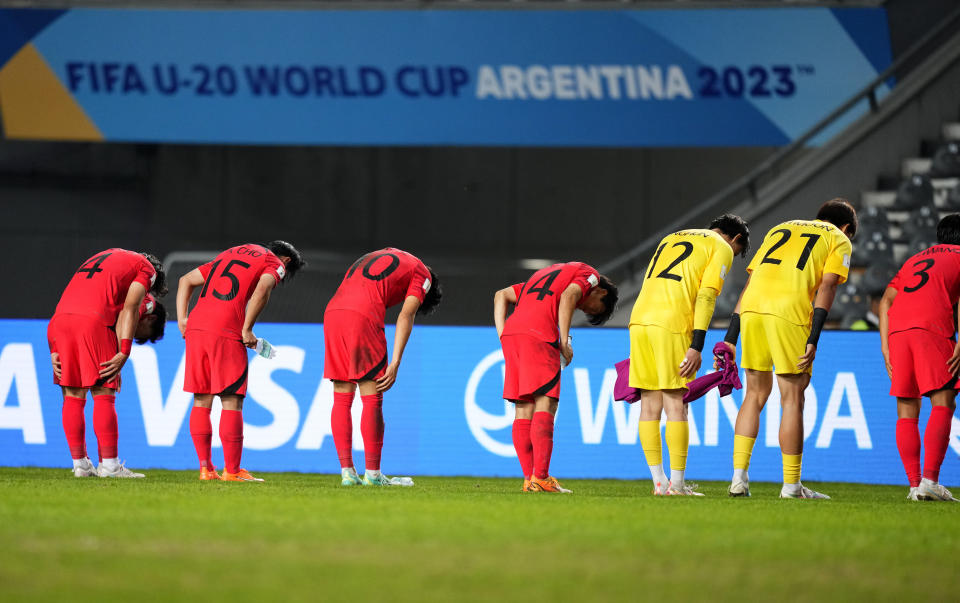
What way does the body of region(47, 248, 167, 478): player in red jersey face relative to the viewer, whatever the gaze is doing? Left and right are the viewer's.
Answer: facing away from the viewer and to the right of the viewer

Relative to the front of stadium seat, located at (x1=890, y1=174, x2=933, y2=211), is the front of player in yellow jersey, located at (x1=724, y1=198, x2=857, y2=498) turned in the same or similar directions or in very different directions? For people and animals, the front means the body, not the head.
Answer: very different directions

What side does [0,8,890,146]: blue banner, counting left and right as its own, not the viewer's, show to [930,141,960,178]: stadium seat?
left

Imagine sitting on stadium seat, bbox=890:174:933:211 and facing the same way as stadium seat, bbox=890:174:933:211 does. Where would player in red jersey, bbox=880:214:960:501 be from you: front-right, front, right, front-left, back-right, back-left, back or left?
front-left

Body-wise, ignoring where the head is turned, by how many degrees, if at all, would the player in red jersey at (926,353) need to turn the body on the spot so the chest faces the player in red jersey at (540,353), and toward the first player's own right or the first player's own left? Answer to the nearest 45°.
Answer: approximately 135° to the first player's own left

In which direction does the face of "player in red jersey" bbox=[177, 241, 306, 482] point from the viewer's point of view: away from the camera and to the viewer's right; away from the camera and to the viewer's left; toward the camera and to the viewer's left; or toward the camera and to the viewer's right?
away from the camera and to the viewer's right

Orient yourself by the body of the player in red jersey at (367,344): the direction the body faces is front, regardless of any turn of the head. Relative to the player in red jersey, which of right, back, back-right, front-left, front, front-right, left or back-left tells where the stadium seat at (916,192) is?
front

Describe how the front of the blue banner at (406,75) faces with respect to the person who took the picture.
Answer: facing the viewer

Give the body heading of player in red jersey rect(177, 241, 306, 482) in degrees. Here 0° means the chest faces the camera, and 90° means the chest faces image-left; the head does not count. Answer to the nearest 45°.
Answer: approximately 225°

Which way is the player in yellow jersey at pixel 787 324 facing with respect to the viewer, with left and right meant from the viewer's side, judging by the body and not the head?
facing away from the viewer and to the right of the viewer
